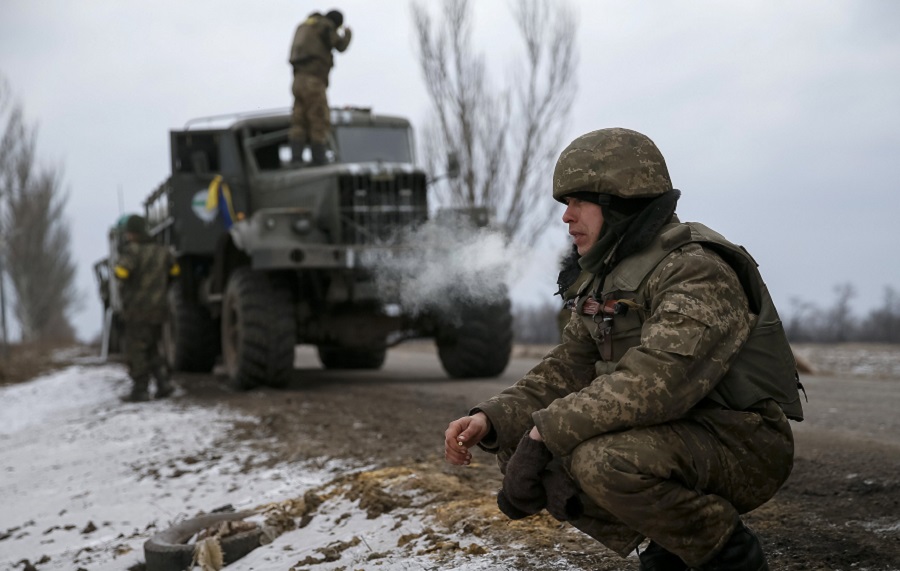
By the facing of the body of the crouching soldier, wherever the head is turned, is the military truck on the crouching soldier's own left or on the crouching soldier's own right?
on the crouching soldier's own right

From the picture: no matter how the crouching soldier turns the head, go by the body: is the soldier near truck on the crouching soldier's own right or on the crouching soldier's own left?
on the crouching soldier's own right

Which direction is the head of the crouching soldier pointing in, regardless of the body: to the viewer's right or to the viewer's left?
to the viewer's left

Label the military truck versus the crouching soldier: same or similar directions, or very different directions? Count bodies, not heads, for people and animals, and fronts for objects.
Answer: very different directions

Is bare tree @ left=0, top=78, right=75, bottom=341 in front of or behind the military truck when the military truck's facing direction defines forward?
behind

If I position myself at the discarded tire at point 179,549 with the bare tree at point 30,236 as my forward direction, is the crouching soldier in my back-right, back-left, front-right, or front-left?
back-right

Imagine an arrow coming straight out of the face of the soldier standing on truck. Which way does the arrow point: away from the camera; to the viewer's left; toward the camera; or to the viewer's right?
away from the camera

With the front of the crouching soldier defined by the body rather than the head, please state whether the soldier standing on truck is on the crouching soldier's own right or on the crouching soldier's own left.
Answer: on the crouching soldier's own right

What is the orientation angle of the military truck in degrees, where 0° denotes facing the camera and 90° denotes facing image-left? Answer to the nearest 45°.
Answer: approximately 315°

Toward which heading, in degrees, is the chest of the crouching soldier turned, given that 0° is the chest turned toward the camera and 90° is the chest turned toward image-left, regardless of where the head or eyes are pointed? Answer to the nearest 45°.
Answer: approximately 90°

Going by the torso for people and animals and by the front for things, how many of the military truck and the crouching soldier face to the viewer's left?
1
